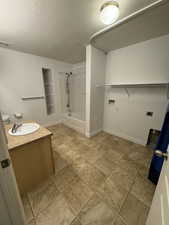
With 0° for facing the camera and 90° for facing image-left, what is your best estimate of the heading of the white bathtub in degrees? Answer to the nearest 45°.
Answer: approximately 45°

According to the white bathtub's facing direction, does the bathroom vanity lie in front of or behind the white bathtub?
in front
